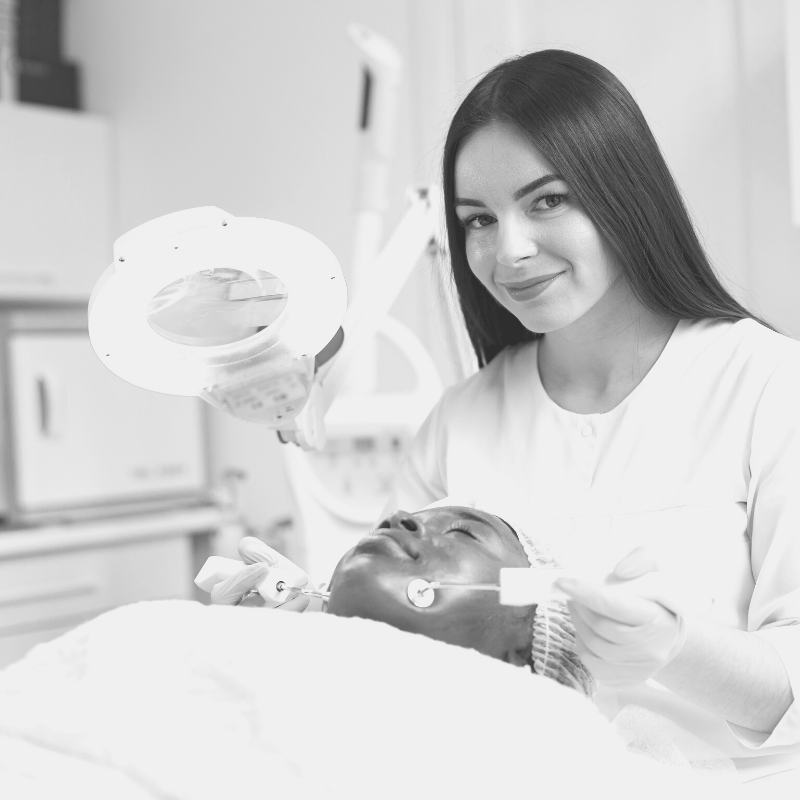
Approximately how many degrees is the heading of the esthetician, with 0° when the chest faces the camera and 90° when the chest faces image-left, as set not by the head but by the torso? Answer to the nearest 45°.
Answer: approximately 45°

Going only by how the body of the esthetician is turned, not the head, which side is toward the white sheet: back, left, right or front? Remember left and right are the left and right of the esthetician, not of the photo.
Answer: front
